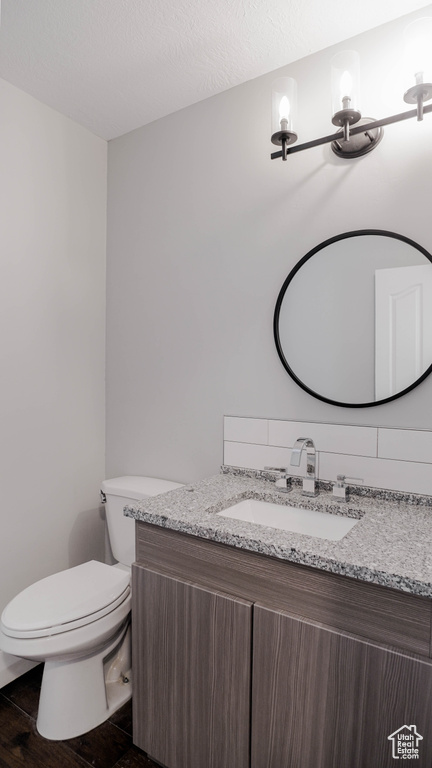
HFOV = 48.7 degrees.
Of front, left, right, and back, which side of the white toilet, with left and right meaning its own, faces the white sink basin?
left

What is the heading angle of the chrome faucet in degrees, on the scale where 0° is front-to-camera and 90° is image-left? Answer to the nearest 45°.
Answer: approximately 45°

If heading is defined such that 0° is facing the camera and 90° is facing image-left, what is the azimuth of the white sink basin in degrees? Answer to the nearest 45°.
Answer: approximately 45°
